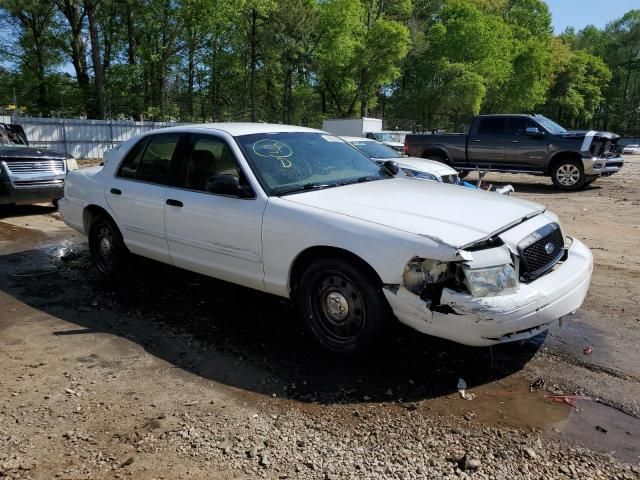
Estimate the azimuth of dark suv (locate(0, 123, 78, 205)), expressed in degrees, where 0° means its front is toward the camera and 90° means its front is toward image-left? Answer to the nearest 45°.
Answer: approximately 315°

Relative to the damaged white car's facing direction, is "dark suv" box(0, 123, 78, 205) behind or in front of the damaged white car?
behind

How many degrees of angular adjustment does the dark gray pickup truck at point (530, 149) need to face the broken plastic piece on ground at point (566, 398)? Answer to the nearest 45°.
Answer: approximately 45° to its right

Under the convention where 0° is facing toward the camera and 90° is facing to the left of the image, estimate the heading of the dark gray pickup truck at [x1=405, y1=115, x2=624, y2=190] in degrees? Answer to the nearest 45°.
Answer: approximately 315°

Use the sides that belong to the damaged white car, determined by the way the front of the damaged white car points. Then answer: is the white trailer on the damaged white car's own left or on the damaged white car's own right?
on the damaged white car's own left

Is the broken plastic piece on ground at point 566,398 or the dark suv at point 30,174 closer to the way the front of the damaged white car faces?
the broken plastic piece on ground
